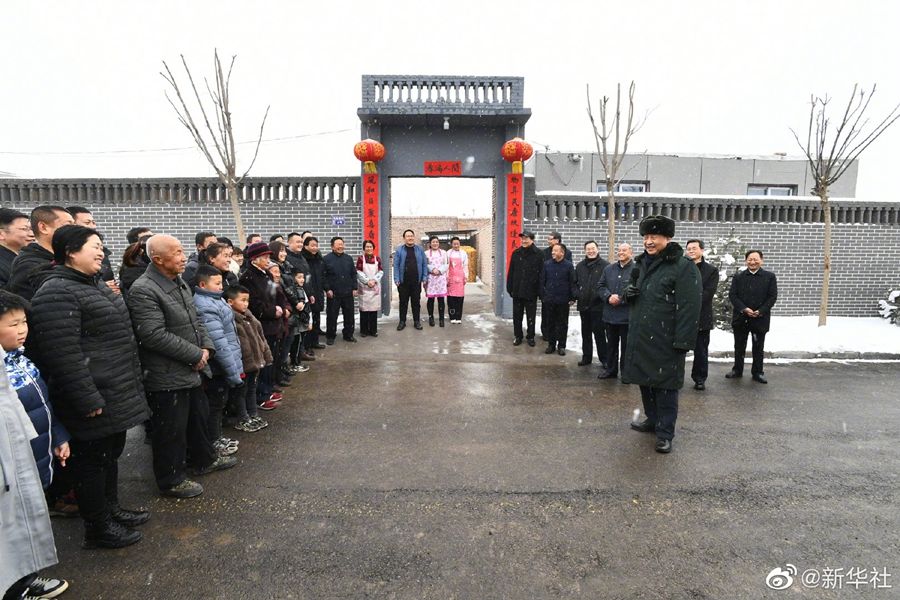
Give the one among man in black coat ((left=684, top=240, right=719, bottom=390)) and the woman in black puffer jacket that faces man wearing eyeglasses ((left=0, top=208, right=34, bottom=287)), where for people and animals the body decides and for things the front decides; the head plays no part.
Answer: the man in black coat

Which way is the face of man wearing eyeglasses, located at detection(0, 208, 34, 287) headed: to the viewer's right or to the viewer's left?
to the viewer's right

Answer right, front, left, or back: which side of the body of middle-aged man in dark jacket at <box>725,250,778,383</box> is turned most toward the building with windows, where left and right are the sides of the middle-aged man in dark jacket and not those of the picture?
back

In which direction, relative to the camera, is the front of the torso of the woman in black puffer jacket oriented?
to the viewer's right

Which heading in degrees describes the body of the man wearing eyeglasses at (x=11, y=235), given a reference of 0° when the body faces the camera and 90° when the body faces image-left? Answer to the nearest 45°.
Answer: approximately 270°

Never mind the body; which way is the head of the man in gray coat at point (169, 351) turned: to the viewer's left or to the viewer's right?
to the viewer's right

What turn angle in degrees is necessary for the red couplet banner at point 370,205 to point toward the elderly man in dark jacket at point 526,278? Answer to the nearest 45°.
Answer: approximately 45° to its left
